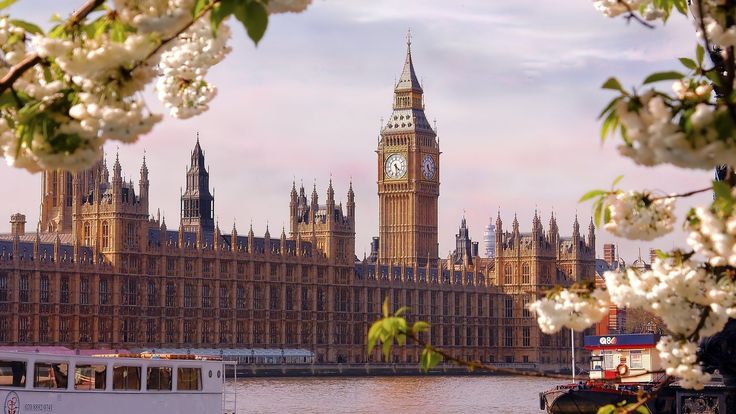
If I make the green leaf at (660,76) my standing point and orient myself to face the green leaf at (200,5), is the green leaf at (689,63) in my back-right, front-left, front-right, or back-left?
back-right
